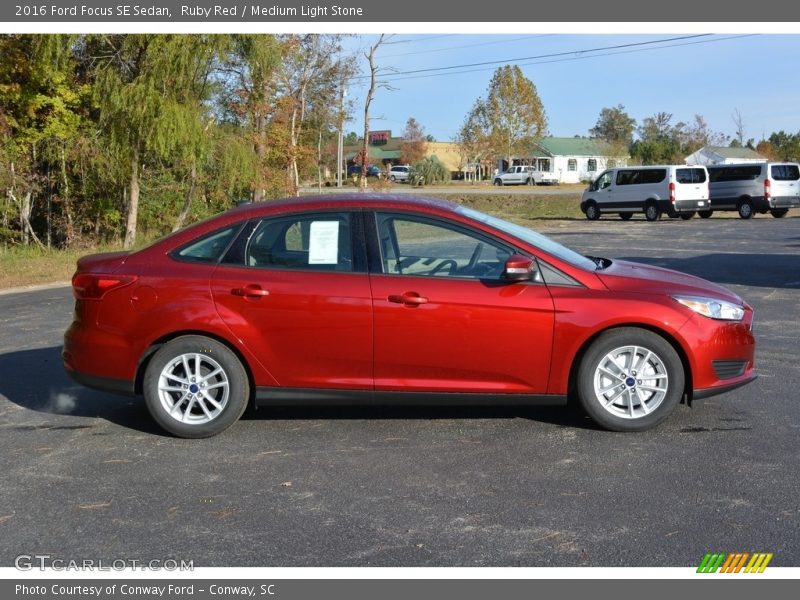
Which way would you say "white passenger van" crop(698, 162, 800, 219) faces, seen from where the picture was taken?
facing away from the viewer and to the left of the viewer

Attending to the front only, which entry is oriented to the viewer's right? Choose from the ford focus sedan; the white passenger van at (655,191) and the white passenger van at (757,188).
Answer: the ford focus sedan

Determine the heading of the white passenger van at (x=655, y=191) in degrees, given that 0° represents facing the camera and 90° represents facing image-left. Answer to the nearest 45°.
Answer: approximately 135°

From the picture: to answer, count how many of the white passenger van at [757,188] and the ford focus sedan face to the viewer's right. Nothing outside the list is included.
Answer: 1

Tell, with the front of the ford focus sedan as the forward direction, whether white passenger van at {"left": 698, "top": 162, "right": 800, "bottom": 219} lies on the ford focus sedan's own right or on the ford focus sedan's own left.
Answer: on the ford focus sedan's own left

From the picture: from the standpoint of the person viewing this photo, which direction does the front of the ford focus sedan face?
facing to the right of the viewer

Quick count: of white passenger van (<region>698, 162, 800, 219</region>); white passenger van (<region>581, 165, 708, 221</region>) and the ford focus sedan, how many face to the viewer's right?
1

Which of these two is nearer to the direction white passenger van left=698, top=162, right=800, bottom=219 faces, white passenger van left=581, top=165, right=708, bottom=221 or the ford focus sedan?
the white passenger van

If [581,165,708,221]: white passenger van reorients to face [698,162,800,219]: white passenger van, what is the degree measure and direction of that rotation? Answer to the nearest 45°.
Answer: approximately 135° to its right
